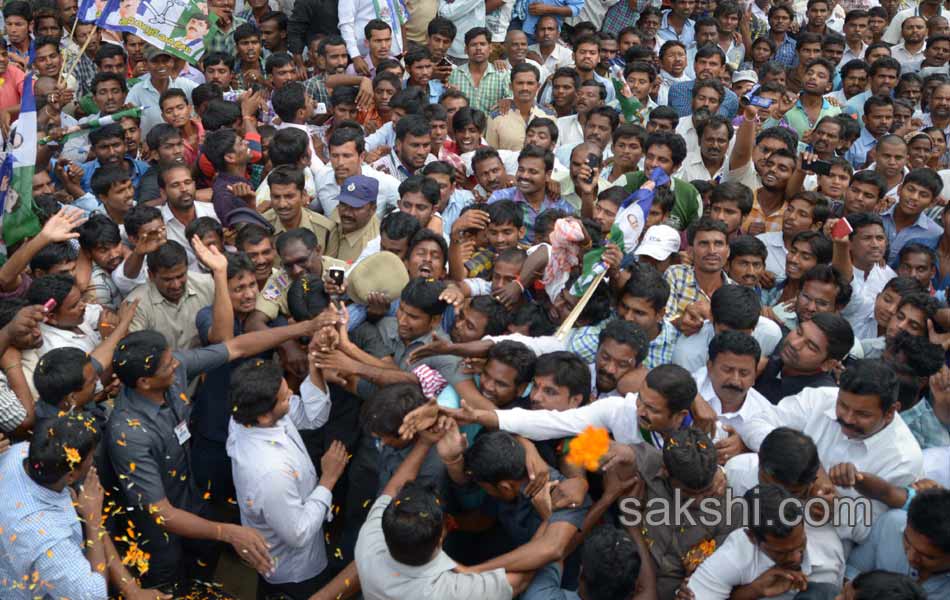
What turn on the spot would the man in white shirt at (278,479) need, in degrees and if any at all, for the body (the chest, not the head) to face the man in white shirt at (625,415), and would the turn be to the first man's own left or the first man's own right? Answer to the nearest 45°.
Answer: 0° — they already face them

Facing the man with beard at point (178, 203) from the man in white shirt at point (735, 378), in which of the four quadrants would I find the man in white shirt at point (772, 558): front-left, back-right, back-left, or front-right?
back-left

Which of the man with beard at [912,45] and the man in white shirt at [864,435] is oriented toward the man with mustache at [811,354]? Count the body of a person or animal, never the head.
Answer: the man with beard

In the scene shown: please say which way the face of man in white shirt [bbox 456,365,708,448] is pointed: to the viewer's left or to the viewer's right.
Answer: to the viewer's left

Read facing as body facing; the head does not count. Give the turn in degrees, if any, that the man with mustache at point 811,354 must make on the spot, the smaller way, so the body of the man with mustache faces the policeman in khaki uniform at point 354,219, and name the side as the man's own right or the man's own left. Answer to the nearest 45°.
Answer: approximately 45° to the man's own right

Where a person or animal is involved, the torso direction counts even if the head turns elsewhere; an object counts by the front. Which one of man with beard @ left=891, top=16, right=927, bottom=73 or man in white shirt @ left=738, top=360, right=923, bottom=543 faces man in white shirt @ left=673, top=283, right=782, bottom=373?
the man with beard

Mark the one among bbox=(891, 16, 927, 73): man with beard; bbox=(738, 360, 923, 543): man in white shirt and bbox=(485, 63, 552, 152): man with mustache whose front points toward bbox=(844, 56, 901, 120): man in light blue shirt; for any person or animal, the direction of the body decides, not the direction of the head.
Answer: bbox=(891, 16, 927, 73): man with beard

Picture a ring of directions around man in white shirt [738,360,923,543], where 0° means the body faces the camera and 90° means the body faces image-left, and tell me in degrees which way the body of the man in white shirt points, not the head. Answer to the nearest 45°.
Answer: approximately 45°

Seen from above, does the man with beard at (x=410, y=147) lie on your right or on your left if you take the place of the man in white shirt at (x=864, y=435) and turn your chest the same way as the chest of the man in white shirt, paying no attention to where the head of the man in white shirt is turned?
on your right

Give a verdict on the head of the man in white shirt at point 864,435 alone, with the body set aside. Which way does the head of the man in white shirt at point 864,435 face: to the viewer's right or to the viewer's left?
to the viewer's left

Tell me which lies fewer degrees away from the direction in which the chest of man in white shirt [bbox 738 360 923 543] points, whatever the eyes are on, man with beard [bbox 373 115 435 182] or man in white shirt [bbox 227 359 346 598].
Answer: the man in white shirt

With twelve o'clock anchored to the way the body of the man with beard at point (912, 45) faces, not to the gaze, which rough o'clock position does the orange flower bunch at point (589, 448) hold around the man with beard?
The orange flower bunch is roughly at 12 o'clock from the man with beard.

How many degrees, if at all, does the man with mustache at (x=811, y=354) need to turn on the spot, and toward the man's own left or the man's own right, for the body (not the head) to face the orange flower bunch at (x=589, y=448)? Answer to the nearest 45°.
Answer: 0° — they already face it

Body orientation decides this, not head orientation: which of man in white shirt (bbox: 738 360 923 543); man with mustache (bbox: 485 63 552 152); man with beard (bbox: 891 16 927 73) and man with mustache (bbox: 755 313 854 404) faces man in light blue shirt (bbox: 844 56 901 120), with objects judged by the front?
man with beard (bbox: 891 16 927 73)

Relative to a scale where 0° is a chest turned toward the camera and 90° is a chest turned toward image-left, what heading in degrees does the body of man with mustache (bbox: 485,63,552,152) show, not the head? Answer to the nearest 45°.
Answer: approximately 0°
